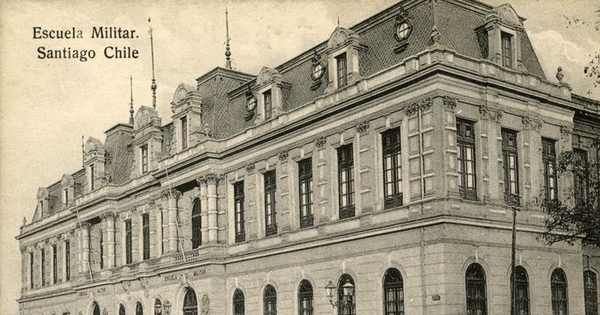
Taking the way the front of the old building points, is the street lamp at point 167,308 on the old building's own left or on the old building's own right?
on the old building's own right

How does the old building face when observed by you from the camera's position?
facing the viewer and to the left of the viewer
